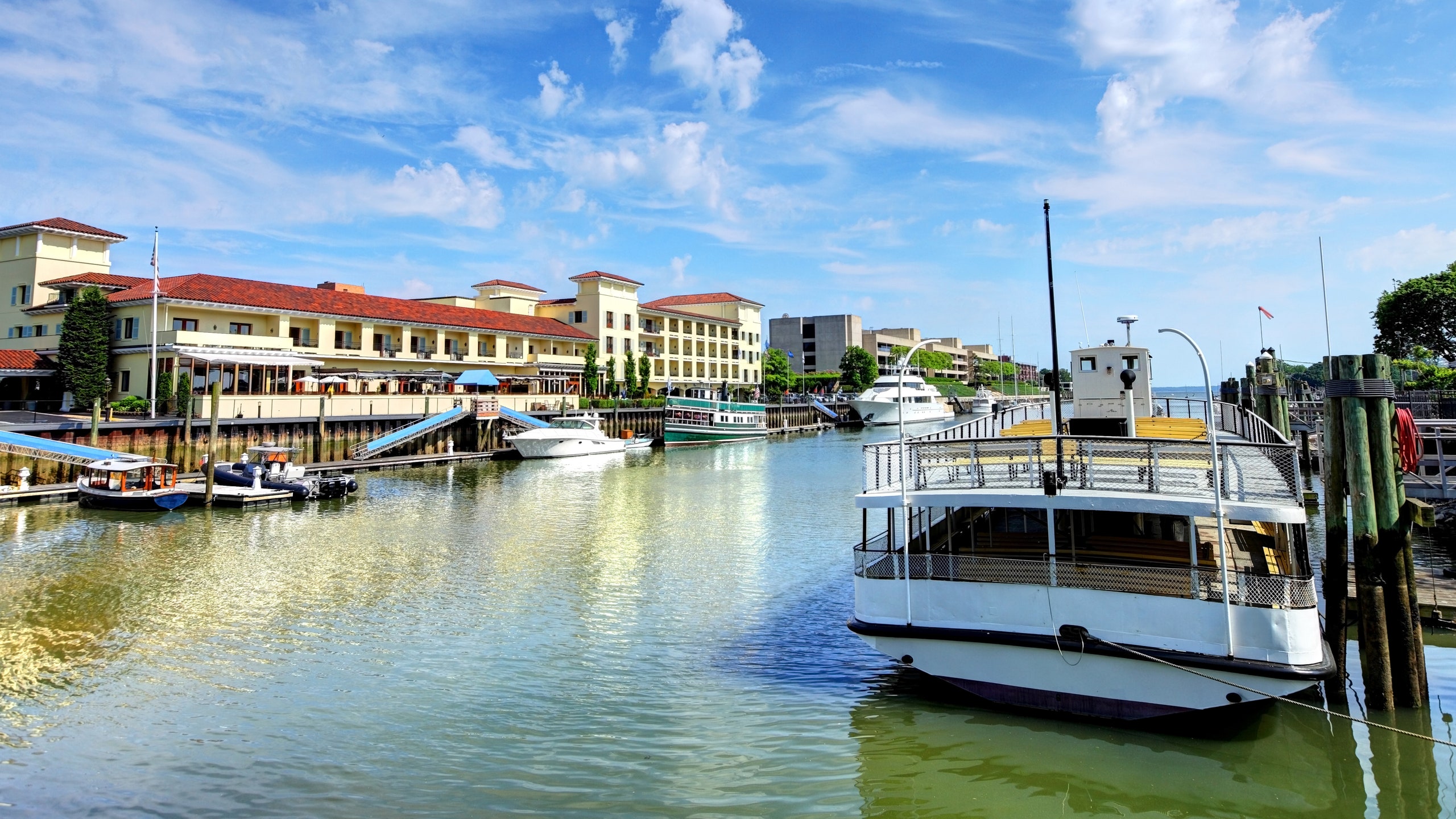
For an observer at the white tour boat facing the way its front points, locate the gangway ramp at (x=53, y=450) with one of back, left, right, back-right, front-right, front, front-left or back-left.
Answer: left

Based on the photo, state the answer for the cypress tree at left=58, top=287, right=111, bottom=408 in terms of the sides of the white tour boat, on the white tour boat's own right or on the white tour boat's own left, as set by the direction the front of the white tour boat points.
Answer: on the white tour boat's own left

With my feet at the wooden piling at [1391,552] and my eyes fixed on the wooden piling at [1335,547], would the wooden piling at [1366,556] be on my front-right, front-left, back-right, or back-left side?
front-left

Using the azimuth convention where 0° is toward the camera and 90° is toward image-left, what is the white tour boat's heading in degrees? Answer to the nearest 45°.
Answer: approximately 180°
